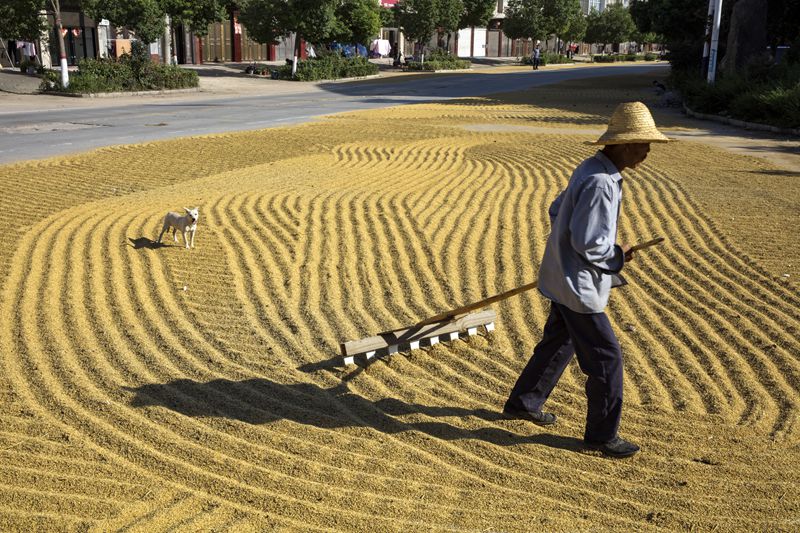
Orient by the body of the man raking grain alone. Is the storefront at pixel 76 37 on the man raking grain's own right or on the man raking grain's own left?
on the man raking grain's own left

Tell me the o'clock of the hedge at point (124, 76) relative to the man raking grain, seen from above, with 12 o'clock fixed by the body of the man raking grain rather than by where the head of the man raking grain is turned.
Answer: The hedge is roughly at 8 o'clock from the man raking grain.

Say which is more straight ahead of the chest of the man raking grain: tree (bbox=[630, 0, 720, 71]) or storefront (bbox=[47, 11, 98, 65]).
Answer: the tree

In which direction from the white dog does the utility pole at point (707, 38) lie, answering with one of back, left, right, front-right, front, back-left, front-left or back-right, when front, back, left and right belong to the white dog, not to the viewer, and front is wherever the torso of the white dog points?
left

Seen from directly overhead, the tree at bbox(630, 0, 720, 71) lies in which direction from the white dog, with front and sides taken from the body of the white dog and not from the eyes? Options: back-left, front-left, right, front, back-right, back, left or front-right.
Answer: left

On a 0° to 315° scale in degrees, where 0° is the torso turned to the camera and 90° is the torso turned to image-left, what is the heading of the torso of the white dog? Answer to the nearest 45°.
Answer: approximately 315°

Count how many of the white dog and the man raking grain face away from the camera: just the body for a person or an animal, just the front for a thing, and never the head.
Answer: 0

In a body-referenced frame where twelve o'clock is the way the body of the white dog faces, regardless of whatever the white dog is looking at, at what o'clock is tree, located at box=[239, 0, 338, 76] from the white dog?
The tree is roughly at 8 o'clock from the white dog.

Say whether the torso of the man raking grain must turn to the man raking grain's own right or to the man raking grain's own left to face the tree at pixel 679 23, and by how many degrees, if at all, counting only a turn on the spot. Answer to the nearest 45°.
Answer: approximately 90° to the man raking grain's own left

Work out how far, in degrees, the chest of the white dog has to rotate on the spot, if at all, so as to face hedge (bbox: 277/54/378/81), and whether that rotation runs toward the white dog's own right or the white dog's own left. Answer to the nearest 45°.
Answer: approximately 135° to the white dog's own left

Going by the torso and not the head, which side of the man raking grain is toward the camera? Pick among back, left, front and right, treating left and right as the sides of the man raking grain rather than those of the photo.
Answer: right
